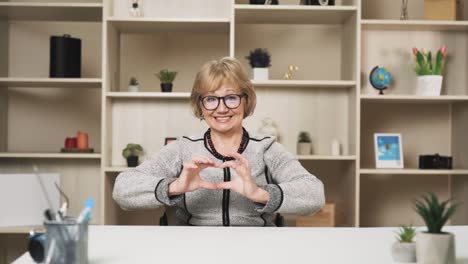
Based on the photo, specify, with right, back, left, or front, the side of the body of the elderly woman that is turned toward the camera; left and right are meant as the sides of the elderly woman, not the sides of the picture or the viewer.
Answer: front

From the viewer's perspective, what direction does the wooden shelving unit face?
toward the camera

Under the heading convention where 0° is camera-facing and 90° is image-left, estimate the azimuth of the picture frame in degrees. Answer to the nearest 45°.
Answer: approximately 0°

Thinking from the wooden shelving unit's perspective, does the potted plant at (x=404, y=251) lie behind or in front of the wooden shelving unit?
in front

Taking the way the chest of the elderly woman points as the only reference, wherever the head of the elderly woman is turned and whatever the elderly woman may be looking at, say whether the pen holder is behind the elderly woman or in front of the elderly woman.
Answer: in front

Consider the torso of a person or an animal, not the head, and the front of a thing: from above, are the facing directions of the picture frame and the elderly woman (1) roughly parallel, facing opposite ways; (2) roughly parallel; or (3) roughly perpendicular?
roughly parallel

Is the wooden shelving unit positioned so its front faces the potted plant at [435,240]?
yes

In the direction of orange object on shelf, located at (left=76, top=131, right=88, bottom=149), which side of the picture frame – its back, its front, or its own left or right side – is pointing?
right

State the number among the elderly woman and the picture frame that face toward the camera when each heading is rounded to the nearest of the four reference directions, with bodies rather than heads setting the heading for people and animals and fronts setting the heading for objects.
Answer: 2

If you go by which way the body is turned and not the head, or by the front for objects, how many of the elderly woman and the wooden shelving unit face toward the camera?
2

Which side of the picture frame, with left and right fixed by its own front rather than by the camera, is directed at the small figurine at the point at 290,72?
right

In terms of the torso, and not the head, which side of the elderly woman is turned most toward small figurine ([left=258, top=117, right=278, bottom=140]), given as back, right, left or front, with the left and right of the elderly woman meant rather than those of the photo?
back

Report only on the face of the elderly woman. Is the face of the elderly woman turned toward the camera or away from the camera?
toward the camera
